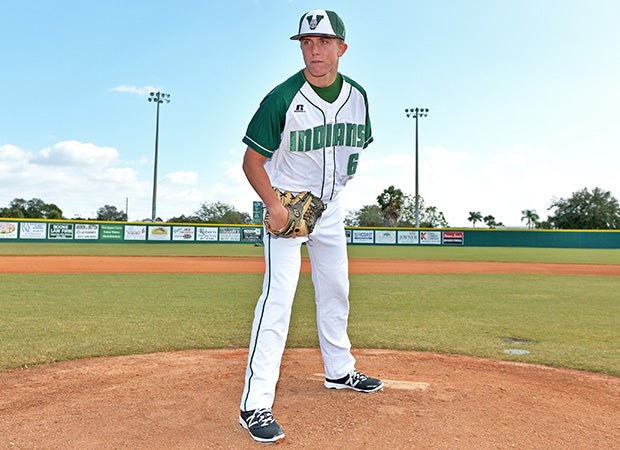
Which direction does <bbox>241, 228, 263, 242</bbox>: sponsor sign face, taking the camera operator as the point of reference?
facing the viewer

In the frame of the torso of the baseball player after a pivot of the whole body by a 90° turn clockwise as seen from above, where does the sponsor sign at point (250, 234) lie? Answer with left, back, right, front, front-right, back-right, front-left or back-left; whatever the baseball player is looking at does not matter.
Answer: back-right

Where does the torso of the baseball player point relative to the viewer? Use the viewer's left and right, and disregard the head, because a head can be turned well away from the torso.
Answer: facing the viewer and to the right of the viewer

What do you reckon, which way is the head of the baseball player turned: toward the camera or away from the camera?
toward the camera
